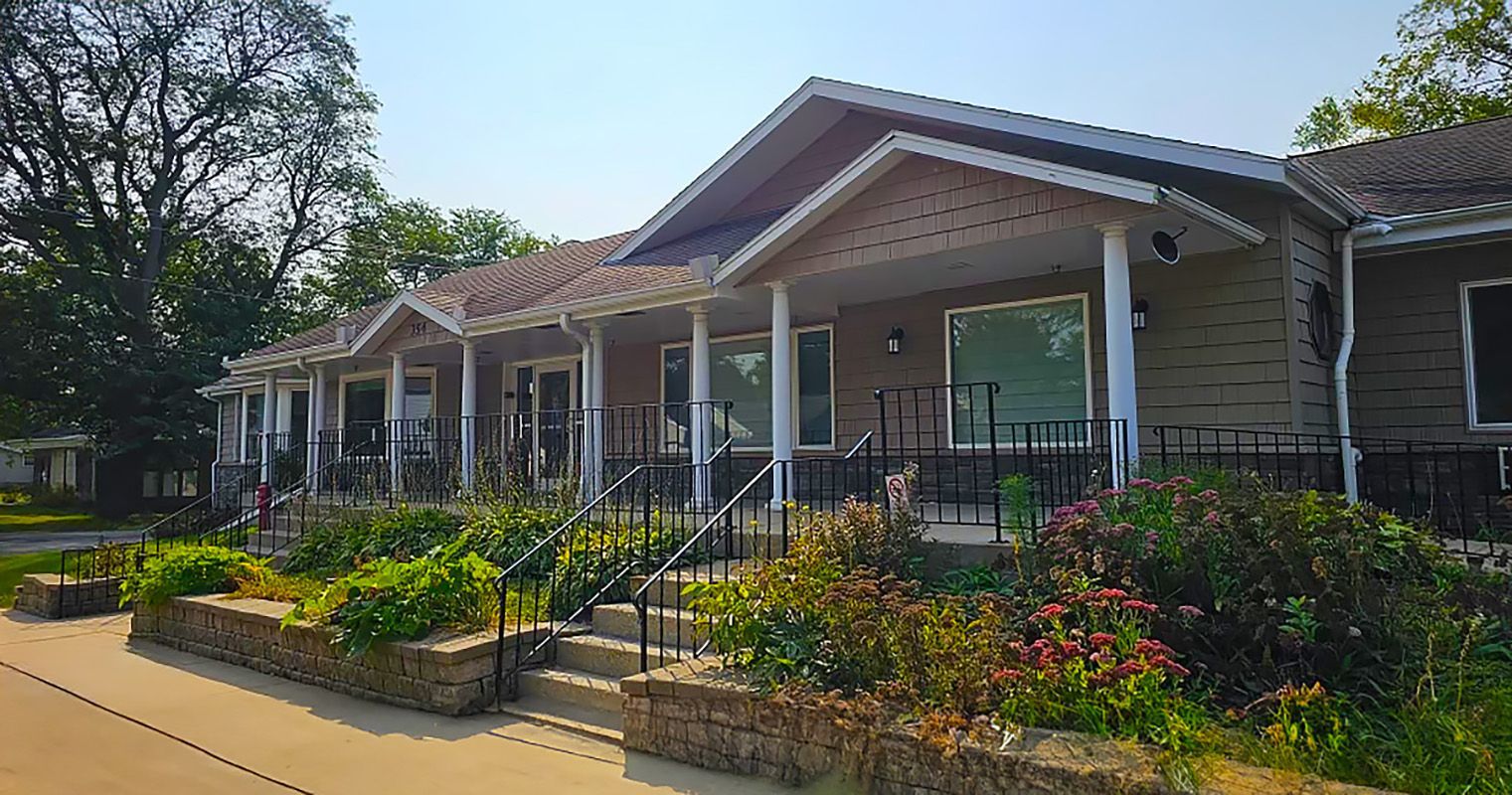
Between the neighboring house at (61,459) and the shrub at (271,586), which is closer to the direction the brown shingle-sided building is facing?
the shrub

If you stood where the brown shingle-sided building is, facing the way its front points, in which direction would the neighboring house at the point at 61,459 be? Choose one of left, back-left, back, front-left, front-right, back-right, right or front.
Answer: right

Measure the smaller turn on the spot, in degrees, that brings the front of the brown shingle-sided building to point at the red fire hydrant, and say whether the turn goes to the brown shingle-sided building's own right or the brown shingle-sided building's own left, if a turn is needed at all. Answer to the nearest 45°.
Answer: approximately 45° to the brown shingle-sided building's own right

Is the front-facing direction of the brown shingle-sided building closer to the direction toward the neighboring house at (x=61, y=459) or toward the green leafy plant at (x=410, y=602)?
the green leafy plant

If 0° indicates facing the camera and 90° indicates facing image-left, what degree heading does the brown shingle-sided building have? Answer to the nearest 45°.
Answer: approximately 45°

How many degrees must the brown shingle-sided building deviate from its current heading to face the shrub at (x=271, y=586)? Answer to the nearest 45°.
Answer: approximately 45° to its right

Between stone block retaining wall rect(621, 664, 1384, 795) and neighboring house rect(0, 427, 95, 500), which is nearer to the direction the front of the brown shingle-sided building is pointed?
the stone block retaining wall

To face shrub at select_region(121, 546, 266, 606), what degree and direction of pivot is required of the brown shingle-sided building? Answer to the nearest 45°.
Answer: approximately 45° to its right

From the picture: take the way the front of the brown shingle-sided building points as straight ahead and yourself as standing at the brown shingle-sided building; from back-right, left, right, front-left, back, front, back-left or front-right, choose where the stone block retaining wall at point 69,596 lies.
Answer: front-right

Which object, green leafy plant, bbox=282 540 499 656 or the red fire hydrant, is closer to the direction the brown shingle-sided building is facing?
the green leafy plant

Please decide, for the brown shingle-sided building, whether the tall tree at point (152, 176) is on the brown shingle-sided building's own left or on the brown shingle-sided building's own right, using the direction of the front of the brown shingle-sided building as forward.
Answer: on the brown shingle-sided building's own right

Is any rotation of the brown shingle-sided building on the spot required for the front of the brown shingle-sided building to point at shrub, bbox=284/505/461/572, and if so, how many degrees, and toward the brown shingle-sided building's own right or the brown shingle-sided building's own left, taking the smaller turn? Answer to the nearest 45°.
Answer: approximately 45° to the brown shingle-sided building's own right
